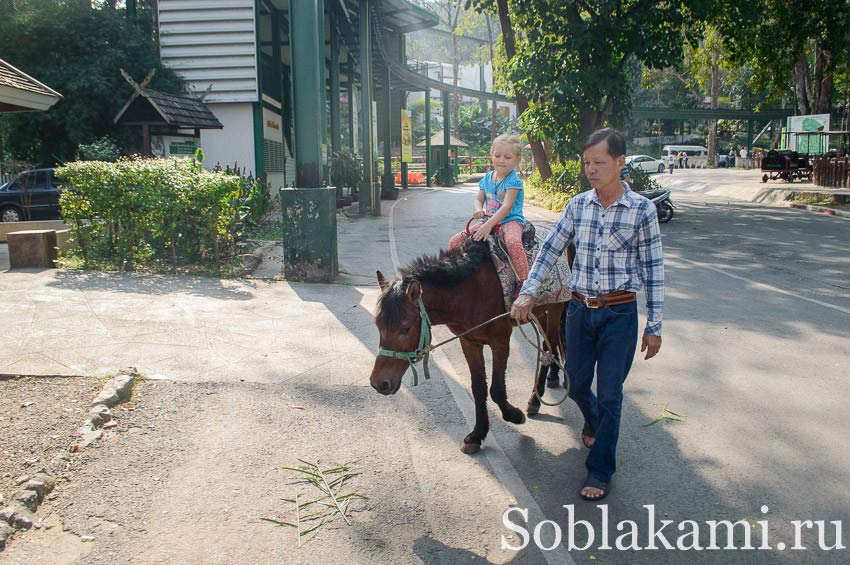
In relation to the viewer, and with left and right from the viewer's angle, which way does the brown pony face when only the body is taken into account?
facing the viewer and to the left of the viewer

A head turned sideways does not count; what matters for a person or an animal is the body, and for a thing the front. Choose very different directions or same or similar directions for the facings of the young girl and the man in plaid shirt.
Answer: same or similar directions

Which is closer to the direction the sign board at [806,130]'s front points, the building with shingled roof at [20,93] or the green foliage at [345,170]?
the building with shingled roof

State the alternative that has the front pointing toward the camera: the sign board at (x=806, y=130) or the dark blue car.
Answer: the sign board

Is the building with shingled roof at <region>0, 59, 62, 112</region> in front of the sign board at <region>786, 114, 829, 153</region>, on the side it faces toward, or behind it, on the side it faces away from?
in front

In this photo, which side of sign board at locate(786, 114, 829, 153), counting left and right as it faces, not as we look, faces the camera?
front

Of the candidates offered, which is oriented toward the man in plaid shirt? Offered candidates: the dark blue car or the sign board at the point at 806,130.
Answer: the sign board
